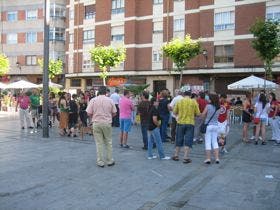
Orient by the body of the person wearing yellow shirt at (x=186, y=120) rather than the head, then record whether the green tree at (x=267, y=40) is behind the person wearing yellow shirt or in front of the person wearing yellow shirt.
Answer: in front

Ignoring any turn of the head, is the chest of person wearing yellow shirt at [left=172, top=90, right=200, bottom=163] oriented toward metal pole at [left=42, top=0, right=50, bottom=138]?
no

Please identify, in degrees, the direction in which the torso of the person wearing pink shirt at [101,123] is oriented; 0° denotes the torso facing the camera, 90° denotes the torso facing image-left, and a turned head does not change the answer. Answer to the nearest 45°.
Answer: approximately 180°

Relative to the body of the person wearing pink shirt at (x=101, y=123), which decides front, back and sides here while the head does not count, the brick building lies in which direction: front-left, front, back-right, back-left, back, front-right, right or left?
front

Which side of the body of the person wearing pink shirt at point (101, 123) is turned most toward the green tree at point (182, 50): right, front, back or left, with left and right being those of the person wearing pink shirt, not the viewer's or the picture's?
front

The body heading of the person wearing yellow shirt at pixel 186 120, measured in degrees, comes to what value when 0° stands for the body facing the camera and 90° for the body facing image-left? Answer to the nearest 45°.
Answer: approximately 180°

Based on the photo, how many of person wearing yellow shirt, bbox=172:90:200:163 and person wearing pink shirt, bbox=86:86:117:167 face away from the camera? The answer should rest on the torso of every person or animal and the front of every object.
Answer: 2

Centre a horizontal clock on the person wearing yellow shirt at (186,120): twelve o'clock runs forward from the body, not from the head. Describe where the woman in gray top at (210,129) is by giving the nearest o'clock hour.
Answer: The woman in gray top is roughly at 3 o'clock from the person wearing yellow shirt.

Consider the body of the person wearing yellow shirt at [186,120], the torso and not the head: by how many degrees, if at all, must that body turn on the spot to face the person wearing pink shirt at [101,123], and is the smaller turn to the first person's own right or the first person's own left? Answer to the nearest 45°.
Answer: approximately 90° to the first person's own left

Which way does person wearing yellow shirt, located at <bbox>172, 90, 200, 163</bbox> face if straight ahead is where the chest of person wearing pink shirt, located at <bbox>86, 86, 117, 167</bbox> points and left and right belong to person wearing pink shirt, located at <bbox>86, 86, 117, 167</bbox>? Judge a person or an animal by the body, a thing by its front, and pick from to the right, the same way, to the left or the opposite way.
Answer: the same way

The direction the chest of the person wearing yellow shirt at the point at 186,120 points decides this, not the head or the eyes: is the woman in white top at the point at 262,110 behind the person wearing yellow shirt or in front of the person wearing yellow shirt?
in front

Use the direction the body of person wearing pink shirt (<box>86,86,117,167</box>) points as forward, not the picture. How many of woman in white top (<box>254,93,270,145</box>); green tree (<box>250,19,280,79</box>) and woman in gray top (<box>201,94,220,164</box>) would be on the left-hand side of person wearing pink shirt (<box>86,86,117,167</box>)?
0

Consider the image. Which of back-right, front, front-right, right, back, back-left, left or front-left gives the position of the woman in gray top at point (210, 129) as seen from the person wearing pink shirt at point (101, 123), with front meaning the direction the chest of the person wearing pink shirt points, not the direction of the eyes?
right
